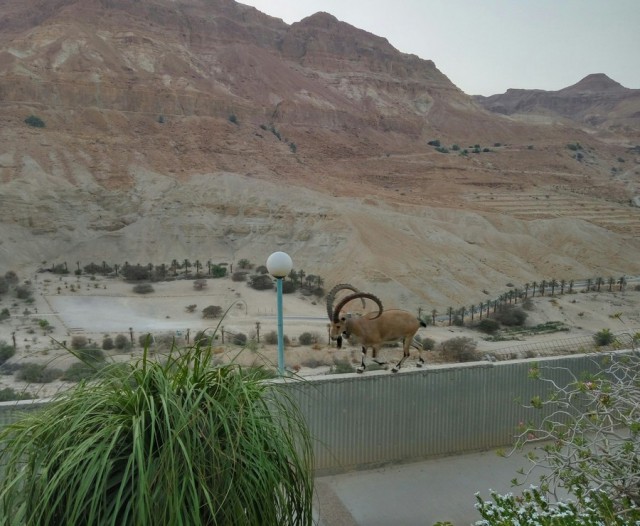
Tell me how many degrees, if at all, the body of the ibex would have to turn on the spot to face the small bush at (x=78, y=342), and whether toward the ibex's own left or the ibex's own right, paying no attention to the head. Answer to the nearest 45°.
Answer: approximately 45° to the ibex's own right

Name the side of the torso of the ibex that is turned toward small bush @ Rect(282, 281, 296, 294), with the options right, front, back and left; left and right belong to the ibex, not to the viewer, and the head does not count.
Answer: right

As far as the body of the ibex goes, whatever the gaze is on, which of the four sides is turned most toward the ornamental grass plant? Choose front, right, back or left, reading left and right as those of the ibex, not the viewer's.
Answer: left

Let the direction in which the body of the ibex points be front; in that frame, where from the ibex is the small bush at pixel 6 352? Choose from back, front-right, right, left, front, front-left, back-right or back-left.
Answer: front-right

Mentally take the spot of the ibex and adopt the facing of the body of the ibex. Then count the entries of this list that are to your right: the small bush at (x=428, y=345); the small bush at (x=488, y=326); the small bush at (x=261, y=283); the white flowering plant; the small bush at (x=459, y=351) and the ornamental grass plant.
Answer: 4

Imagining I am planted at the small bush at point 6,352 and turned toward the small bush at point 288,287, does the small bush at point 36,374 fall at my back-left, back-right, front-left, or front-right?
back-right

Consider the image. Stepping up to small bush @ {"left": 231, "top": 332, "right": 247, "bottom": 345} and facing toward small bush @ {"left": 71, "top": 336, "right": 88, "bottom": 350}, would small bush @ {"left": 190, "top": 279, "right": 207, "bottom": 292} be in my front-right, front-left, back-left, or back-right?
front-right

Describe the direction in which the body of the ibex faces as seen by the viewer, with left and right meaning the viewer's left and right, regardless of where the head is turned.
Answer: facing to the left of the viewer

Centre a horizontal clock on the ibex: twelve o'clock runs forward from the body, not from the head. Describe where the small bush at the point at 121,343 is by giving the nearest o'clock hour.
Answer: The small bush is roughly at 2 o'clock from the ibex.

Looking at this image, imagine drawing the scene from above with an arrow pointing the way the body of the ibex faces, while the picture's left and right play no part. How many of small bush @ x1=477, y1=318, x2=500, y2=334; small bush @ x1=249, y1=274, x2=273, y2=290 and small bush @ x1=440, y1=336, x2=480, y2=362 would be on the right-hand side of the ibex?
3

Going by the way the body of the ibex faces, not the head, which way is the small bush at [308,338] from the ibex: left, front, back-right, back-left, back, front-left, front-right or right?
right

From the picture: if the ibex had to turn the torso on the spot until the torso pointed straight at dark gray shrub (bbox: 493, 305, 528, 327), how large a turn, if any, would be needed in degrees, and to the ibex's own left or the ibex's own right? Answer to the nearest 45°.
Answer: approximately 90° to the ibex's own right

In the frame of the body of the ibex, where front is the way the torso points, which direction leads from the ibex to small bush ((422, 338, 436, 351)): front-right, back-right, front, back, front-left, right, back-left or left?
right

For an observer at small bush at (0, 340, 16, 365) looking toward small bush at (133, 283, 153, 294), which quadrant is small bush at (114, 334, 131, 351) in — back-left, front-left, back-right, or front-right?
front-right

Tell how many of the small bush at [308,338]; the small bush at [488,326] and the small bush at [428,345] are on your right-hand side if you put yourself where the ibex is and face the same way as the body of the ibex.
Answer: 3

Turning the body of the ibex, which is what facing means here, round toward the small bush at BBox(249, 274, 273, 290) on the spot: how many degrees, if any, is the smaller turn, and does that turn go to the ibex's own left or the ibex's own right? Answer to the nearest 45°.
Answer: approximately 90° to the ibex's own right

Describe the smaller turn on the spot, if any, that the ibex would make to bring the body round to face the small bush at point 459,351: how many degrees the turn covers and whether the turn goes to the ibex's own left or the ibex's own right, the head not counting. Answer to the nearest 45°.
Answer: approximately 90° to the ibex's own right
